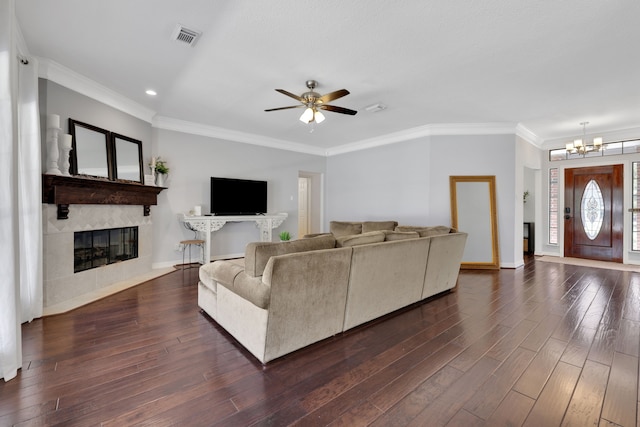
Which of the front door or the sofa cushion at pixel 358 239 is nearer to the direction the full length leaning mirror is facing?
the sofa cushion

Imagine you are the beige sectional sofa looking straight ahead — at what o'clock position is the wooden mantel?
The wooden mantel is roughly at 11 o'clock from the beige sectional sofa.

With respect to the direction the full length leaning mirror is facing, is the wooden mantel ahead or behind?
ahead

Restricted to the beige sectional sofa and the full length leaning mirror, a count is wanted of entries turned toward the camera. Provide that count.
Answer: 1

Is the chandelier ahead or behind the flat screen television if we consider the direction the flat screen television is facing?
ahead

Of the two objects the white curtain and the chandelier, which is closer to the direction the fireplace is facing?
the chandelier

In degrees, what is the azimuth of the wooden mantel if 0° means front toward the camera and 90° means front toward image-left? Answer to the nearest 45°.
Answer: approximately 315°

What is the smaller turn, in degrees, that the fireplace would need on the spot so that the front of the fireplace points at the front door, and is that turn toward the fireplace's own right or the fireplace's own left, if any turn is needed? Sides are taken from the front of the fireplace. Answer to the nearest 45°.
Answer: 0° — it already faces it

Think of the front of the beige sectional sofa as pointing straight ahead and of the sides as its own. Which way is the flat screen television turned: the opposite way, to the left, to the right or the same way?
the opposite way

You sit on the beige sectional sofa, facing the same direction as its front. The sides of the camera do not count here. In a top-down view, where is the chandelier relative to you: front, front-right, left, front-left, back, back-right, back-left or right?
right

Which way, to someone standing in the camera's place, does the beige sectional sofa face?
facing away from the viewer and to the left of the viewer

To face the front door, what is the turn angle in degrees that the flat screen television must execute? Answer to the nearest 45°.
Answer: approximately 45° to its left
